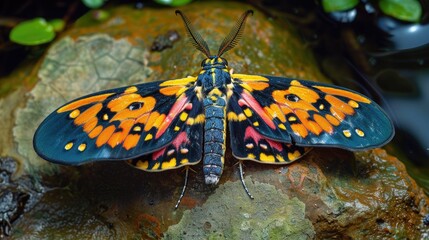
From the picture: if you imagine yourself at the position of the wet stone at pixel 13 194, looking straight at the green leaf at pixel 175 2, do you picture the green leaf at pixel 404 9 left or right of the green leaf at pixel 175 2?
right

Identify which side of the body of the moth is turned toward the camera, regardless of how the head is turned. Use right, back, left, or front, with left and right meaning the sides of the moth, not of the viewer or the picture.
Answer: back

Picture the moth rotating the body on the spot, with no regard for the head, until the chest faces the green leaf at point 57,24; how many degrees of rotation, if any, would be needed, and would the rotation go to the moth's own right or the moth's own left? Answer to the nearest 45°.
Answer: approximately 45° to the moth's own left

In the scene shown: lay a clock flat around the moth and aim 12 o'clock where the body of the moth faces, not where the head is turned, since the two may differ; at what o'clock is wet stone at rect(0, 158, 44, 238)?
The wet stone is roughly at 9 o'clock from the moth.

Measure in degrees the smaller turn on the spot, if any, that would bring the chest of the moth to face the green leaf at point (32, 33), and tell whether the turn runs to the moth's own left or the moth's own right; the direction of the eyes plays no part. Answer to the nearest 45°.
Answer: approximately 45° to the moth's own left

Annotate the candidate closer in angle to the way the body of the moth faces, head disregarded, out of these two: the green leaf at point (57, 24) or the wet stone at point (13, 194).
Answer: the green leaf

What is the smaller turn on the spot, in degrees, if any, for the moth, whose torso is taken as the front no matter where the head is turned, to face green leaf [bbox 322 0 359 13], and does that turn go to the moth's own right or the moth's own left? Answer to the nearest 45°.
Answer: approximately 45° to the moth's own right

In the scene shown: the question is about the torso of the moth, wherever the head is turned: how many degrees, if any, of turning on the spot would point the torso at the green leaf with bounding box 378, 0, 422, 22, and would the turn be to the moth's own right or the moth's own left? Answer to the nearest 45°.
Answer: approximately 45° to the moth's own right

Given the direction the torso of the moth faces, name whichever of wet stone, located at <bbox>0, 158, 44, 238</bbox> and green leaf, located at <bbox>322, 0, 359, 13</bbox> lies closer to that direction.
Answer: the green leaf

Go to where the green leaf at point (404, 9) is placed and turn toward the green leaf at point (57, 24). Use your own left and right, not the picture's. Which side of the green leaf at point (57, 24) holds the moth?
left

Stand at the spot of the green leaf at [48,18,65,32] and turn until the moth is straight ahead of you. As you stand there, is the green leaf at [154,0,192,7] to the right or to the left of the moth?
left
